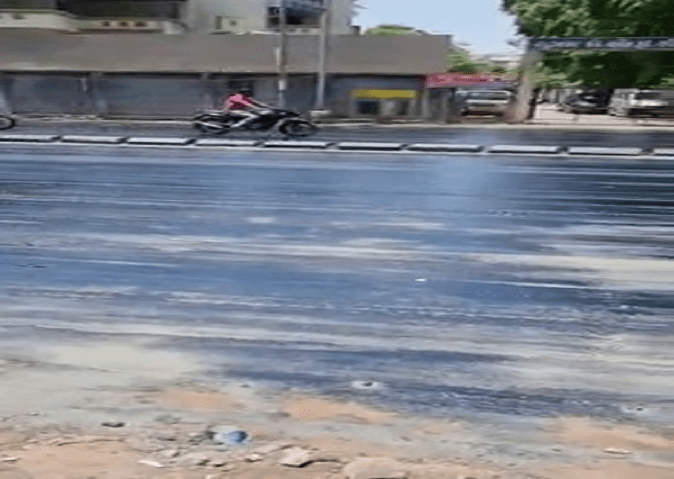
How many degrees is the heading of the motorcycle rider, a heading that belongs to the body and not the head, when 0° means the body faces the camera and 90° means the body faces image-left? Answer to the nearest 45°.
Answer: approximately 270°

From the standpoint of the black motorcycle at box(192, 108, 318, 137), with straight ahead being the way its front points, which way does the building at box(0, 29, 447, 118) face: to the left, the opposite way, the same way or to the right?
to the right

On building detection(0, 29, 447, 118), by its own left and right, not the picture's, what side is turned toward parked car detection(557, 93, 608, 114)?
left

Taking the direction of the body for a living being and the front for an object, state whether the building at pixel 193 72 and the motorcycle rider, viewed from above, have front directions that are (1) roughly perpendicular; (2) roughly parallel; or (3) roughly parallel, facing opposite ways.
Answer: roughly perpendicular

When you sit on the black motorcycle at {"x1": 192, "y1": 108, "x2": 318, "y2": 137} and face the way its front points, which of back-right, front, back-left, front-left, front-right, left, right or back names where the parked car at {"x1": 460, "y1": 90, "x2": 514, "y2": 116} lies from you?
front-left

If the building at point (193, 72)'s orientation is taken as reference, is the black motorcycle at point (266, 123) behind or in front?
in front

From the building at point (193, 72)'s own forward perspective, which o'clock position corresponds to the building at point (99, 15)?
the building at point (99, 15) is roughly at 5 o'clock from the building at point (193, 72).

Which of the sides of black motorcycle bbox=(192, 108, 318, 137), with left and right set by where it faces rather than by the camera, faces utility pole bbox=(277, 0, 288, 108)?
left

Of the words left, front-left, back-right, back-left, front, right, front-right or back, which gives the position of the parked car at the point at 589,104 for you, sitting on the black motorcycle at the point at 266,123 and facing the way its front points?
front-left

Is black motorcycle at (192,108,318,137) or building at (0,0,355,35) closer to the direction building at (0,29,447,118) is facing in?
the black motorcycle

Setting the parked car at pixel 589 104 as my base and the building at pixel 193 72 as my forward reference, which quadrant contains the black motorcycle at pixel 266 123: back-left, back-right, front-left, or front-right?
front-left

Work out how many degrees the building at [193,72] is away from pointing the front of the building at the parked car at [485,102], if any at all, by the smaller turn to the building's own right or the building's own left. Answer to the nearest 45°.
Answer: approximately 90° to the building's own left

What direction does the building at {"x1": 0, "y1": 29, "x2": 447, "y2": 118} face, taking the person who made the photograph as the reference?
facing the viewer

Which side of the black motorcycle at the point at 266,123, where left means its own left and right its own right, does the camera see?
right

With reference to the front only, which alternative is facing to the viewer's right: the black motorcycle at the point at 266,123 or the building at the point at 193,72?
the black motorcycle
